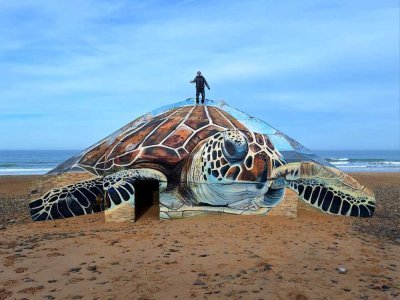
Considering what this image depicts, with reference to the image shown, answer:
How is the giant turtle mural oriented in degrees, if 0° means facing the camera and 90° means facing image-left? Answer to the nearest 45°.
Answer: approximately 315°

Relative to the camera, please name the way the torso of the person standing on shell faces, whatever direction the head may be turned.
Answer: toward the camera
